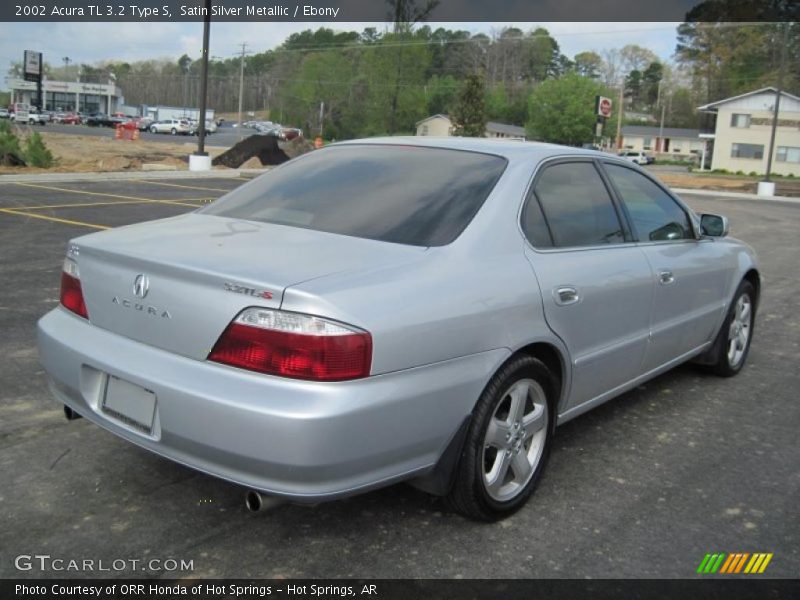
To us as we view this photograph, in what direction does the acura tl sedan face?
facing away from the viewer and to the right of the viewer

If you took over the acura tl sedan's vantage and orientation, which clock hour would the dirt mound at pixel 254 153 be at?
The dirt mound is roughly at 10 o'clock from the acura tl sedan.

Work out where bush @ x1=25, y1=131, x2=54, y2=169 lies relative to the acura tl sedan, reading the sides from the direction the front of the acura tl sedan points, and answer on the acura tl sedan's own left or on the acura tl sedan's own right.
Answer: on the acura tl sedan's own left

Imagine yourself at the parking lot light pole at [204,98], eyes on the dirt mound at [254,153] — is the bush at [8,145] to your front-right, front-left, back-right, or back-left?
back-left
